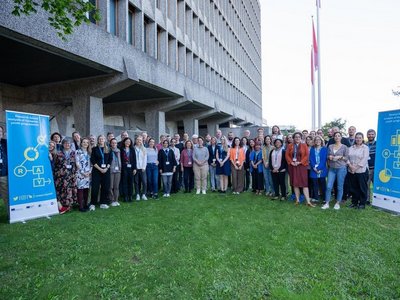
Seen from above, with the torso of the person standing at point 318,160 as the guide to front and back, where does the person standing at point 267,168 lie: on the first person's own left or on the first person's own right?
on the first person's own right

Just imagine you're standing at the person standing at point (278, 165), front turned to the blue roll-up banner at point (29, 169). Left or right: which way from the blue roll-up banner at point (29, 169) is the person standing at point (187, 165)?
right

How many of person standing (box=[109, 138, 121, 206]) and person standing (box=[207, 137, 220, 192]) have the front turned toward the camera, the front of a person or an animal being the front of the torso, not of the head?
2

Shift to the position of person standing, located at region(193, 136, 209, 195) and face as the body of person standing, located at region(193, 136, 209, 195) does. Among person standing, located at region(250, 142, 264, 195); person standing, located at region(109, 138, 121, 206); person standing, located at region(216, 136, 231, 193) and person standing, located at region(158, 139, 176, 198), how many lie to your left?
2

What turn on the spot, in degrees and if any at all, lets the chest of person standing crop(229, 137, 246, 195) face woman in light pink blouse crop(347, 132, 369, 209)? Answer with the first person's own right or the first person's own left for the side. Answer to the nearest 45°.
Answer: approximately 45° to the first person's own left

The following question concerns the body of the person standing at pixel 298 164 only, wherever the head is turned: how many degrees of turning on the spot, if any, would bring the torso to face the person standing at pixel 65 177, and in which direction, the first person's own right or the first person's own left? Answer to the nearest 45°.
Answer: approximately 45° to the first person's own right

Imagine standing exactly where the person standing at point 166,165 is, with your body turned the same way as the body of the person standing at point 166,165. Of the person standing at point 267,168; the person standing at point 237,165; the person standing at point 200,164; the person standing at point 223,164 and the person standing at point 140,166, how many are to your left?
4

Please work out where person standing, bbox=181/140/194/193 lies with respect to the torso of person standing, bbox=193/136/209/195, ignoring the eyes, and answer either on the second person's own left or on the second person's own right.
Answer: on the second person's own right

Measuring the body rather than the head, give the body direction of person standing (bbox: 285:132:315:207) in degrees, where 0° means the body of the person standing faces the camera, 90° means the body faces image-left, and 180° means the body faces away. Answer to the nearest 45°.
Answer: approximately 0°
